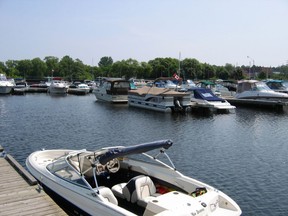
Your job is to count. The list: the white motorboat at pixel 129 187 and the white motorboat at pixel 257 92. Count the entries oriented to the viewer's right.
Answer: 1

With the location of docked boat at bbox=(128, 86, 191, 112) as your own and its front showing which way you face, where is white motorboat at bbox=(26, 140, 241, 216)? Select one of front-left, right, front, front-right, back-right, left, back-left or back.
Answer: back-left

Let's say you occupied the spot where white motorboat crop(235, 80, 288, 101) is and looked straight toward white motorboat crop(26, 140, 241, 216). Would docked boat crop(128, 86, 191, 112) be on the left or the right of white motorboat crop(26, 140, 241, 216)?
right

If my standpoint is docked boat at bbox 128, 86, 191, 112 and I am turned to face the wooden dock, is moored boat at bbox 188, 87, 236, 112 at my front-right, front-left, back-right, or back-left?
back-left

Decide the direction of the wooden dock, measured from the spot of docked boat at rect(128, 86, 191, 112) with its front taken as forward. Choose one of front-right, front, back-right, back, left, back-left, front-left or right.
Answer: back-left

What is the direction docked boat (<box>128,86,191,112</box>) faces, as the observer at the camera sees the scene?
facing away from the viewer and to the left of the viewer

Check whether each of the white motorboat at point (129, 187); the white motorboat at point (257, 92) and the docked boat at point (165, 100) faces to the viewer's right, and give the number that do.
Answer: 1
